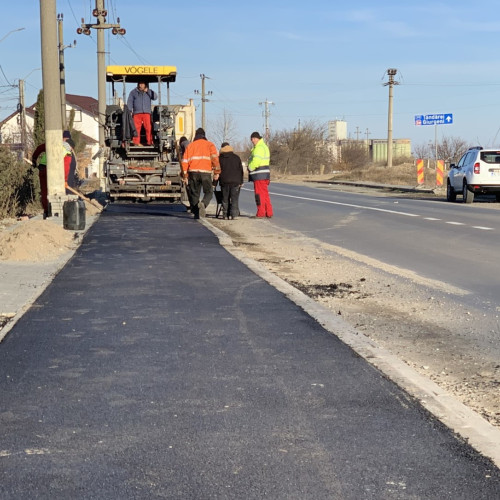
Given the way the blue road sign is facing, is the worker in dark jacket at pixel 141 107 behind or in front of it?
in front

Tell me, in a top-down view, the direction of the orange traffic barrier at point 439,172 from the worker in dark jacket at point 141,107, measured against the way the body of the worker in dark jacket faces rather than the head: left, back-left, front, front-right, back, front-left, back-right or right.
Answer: back-left

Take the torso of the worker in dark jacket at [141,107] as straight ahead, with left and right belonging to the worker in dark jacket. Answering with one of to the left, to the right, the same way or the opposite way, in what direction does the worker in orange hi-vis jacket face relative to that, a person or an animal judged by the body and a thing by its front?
the opposite way

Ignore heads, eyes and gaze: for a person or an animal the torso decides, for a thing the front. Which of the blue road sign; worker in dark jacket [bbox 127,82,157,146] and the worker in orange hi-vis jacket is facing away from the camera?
the worker in orange hi-vis jacket

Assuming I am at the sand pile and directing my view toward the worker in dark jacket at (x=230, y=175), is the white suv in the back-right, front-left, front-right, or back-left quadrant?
front-right

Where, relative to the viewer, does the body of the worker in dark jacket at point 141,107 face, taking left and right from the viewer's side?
facing the viewer

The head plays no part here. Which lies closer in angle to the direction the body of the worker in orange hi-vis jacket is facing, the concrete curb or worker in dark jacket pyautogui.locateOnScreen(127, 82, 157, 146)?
the worker in dark jacket

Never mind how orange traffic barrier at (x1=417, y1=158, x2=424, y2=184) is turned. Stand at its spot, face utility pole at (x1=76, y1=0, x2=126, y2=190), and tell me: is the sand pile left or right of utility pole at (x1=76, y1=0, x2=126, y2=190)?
left

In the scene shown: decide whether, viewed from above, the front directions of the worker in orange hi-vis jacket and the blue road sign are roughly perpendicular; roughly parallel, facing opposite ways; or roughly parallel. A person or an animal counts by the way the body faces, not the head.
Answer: roughly parallel, facing opposite ways

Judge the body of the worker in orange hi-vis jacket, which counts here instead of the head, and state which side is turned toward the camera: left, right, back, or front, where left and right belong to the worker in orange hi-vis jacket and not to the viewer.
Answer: back
